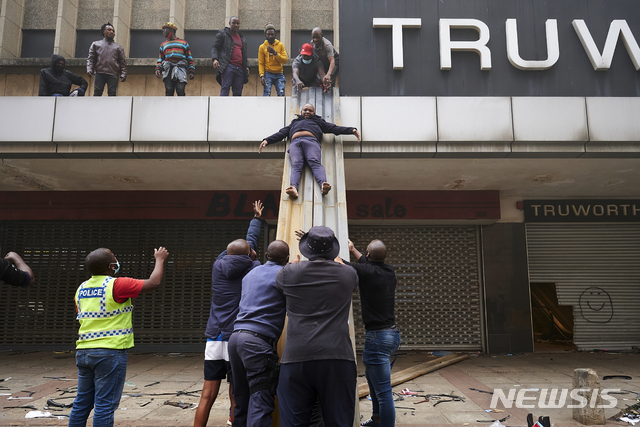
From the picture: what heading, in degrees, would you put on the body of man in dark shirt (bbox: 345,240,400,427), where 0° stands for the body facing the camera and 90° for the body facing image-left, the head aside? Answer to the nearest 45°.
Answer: approximately 135°

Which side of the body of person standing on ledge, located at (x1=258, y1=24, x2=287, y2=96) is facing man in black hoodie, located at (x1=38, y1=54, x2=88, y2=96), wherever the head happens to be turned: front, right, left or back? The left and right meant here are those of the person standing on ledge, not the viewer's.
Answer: right

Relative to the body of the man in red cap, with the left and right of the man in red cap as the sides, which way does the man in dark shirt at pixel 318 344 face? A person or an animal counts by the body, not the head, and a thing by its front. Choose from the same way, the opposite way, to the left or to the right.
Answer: the opposite way

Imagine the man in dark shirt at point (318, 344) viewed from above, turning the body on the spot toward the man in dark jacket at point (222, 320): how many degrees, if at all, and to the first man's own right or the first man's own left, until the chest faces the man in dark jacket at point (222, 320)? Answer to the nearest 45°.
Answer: approximately 45° to the first man's own left

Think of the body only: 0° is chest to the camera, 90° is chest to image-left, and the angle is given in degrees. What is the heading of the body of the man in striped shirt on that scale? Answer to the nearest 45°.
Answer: approximately 0°

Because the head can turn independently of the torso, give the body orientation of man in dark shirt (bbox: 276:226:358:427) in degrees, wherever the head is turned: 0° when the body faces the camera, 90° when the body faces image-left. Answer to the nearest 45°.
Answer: approximately 180°

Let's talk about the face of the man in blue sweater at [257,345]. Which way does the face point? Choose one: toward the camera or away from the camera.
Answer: away from the camera

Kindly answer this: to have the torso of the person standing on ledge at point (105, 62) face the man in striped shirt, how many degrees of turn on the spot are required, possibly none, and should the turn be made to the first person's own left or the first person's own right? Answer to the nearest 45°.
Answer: approximately 45° to the first person's own left

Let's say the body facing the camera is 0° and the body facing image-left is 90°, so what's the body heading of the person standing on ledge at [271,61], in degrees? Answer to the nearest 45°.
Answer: approximately 0°

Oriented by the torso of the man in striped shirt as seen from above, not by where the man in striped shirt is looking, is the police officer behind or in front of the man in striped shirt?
in front

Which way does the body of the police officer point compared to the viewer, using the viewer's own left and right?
facing away from the viewer and to the right of the viewer

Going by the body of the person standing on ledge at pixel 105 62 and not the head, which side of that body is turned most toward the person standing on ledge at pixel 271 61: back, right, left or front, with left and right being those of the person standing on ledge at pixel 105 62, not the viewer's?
left

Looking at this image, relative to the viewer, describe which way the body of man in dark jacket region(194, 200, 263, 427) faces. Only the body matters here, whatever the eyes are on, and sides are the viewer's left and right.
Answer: facing away from the viewer and to the right of the viewer

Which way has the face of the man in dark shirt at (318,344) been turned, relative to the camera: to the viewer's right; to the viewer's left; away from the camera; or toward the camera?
away from the camera

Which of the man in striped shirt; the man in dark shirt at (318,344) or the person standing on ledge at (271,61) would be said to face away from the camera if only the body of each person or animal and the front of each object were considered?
the man in dark shirt

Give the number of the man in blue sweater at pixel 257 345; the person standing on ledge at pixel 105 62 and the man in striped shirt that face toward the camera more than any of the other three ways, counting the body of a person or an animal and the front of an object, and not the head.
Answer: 2
